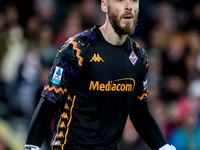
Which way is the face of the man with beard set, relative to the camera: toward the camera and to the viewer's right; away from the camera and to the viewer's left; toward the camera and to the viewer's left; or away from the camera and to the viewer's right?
toward the camera and to the viewer's right

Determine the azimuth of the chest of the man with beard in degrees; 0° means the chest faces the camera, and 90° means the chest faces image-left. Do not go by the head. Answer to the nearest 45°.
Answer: approximately 315°

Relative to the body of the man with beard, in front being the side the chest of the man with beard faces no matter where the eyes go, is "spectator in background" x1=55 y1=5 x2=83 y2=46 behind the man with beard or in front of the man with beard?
behind
